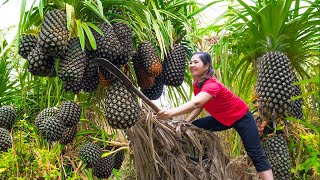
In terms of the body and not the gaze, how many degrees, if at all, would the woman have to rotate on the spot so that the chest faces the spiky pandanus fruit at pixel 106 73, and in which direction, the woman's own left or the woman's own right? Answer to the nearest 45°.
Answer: approximately 45° to the woman's own left

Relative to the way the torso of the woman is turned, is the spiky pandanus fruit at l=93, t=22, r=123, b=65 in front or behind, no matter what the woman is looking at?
in front

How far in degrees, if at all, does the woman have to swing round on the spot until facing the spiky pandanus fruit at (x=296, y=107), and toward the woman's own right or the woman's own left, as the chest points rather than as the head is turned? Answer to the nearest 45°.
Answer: approximately 180°

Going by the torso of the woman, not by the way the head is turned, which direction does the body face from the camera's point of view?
to the viewer's left

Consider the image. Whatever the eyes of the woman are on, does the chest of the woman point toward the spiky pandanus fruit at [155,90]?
yes

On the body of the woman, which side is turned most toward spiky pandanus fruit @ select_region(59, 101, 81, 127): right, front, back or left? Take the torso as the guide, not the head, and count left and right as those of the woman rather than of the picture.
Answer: front

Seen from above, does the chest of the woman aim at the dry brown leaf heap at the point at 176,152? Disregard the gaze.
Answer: yes

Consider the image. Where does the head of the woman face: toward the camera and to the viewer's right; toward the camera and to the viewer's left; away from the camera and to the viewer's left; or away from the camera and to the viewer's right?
toward the camera and to the viewer's left

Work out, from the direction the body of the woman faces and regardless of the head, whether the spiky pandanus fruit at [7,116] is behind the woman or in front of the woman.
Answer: in front

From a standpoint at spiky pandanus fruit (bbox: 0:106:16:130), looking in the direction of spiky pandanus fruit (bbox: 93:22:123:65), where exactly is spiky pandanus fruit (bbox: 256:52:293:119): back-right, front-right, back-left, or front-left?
front-left
